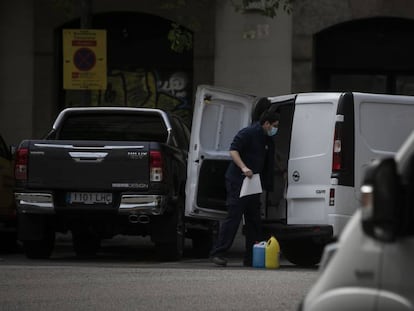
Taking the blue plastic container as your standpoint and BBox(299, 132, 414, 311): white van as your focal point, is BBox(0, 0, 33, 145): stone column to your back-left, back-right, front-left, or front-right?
back-right

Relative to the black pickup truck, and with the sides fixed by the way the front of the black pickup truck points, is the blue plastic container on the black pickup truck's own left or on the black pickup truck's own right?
on the black pickup truck's own right

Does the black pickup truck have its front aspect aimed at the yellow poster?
yes

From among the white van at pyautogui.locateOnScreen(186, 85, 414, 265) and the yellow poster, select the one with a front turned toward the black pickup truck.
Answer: the yellow poster

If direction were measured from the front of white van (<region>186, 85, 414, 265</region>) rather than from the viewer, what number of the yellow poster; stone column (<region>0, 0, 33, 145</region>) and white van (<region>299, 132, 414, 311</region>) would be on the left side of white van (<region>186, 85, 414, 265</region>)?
2

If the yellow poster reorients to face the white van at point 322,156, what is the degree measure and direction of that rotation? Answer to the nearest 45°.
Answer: approximately 45° to its left

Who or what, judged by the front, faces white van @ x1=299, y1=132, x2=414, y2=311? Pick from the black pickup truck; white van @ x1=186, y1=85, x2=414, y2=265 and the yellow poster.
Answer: the yellow poster

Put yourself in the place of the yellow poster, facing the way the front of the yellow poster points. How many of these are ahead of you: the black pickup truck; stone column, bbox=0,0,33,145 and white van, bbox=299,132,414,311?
2

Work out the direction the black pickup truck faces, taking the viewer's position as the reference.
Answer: facing away from the viewer

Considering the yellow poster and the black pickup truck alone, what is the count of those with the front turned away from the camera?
1

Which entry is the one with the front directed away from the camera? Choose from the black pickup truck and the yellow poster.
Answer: the black pickup truck

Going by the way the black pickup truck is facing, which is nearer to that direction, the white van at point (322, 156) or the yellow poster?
the yellow poster

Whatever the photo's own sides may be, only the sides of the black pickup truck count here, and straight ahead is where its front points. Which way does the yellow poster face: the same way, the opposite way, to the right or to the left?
the opposite way

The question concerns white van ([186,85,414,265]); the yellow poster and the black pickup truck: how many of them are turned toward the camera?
1

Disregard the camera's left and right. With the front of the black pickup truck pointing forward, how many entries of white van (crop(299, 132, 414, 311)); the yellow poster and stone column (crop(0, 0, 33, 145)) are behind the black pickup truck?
1
